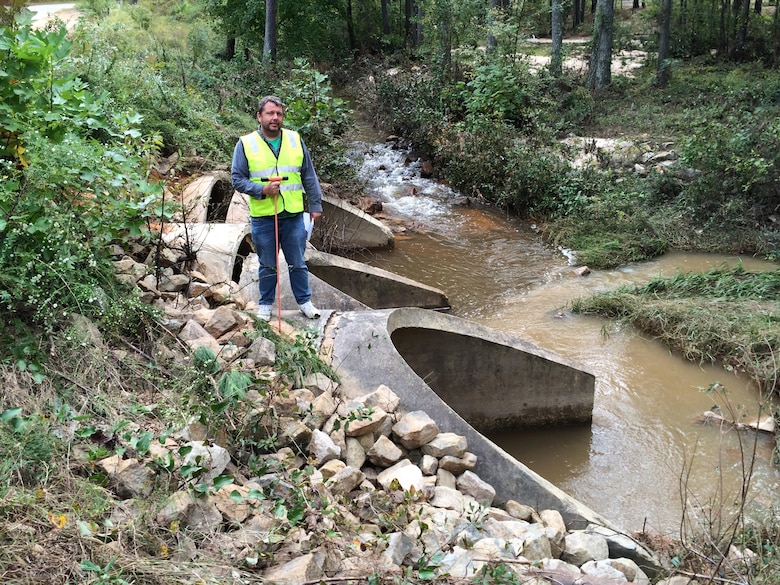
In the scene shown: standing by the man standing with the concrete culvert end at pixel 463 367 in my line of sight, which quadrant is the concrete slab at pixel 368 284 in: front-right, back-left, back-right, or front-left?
front-left

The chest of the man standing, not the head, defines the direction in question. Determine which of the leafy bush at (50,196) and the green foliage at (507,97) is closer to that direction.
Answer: the leafy bush

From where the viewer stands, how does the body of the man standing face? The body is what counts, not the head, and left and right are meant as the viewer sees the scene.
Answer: facing the viewer

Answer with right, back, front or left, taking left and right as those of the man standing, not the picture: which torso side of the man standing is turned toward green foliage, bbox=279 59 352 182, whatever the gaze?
back

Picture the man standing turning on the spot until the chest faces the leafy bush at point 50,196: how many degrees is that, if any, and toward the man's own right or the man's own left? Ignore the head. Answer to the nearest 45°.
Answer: approximately 45° to the man's own right

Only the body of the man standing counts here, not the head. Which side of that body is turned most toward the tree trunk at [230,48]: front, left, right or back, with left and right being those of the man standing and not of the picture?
back

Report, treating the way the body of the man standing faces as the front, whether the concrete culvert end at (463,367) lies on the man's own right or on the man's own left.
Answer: on the man's own left

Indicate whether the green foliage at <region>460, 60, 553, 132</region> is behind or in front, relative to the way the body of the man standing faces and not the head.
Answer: behind
